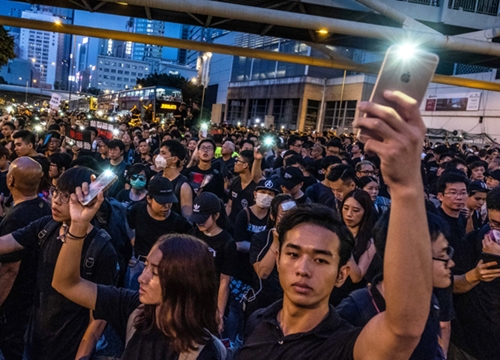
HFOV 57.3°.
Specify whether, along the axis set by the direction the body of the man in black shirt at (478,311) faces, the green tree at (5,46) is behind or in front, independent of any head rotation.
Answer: behind

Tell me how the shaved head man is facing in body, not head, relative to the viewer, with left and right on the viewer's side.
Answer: facing away from the viewer and to the left of the viewer

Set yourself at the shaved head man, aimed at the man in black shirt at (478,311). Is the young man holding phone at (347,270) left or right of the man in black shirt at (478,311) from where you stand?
right

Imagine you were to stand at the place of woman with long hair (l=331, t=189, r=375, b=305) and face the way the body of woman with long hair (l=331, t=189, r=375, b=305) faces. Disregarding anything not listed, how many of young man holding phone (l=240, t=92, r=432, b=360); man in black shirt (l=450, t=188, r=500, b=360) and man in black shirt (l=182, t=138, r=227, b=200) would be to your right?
1

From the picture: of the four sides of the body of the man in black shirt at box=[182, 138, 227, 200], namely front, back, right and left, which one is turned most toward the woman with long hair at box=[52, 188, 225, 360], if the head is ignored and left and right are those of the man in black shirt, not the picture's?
front

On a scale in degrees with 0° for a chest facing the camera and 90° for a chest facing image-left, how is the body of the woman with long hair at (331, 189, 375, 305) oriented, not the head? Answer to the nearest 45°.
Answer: approximately 45°

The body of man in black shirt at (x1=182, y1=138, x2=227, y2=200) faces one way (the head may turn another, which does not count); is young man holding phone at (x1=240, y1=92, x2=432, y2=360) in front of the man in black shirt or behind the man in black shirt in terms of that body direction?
in front

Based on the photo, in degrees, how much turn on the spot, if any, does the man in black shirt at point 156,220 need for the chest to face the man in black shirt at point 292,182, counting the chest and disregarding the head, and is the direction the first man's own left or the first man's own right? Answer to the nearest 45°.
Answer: approximately 90° to the first man's own left

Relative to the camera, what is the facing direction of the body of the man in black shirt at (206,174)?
toward the camera

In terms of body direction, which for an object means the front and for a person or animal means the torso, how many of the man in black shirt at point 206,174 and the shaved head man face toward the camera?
1

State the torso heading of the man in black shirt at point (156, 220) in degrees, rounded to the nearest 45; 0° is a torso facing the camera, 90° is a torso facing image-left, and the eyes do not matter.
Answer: approximately 315°

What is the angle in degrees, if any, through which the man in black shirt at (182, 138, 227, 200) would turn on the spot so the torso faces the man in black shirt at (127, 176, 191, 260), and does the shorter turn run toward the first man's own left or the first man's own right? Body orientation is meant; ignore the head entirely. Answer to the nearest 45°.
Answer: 0° — they already face them
